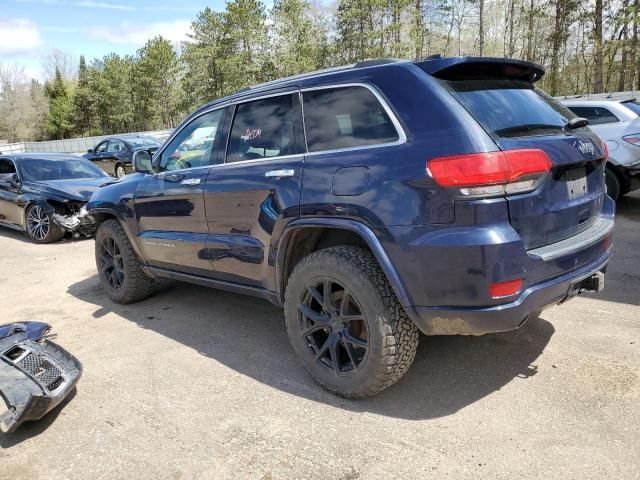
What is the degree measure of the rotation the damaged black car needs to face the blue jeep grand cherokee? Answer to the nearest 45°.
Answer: approximately 45° to its right

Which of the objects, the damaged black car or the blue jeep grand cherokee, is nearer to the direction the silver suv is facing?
the damaged black car

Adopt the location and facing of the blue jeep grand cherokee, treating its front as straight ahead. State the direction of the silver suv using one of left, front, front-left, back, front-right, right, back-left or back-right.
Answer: right

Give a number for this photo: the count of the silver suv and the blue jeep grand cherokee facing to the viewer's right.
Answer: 0

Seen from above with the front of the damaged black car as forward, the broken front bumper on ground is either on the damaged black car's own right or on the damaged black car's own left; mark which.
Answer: on the damaged black car's own right

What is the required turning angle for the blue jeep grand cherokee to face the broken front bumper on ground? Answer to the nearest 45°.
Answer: approximately 45° to its left

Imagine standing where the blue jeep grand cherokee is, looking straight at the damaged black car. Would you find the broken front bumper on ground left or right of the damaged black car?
left

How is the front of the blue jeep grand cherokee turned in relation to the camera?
facing away from the viewer and to the left of the viewer

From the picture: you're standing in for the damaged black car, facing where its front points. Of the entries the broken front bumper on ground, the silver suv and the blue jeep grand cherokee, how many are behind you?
0

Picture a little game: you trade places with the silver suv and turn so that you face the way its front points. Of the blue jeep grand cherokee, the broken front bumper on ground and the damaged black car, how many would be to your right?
0

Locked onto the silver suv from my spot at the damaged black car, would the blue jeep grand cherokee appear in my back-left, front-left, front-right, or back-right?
front-right

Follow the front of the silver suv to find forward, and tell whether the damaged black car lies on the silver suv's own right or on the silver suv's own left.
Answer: on the silver suv's own left

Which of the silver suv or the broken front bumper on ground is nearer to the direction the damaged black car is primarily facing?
the silver suv

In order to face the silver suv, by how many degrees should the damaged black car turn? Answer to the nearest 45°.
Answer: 0° — it already faces it

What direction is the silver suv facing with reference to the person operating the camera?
facing away from the viewer and to the left of the viewer
